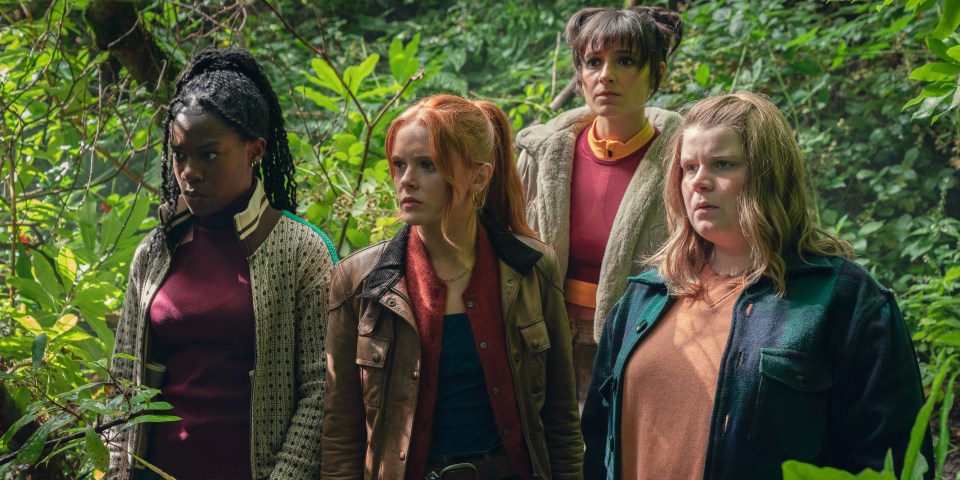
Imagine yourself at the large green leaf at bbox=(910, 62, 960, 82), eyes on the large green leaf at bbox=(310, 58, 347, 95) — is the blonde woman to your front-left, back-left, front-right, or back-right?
front-left

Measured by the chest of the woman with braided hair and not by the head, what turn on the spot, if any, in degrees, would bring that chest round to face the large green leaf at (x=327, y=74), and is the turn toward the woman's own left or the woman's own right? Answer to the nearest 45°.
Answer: approximately 180°

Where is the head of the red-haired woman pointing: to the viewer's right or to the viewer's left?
to the viewer's left

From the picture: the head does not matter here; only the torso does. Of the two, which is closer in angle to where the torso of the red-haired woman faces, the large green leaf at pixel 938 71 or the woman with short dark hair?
the large green leaf

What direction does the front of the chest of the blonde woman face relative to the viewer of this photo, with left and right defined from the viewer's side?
facing the viewer and to the left of the viewer

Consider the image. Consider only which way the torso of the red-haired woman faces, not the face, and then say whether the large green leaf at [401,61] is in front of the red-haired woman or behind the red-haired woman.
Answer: behind

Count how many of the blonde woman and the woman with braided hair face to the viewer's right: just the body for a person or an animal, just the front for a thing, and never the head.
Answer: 0

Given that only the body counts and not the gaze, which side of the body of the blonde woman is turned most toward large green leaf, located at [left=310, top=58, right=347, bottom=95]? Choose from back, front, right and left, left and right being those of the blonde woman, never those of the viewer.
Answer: right

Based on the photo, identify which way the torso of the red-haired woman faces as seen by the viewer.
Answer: toward the camera

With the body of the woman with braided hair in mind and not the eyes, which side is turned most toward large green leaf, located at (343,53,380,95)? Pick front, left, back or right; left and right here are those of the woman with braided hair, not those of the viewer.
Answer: back

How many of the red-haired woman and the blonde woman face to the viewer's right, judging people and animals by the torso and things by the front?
0

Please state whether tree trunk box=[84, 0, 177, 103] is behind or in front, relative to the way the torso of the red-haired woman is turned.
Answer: behind
